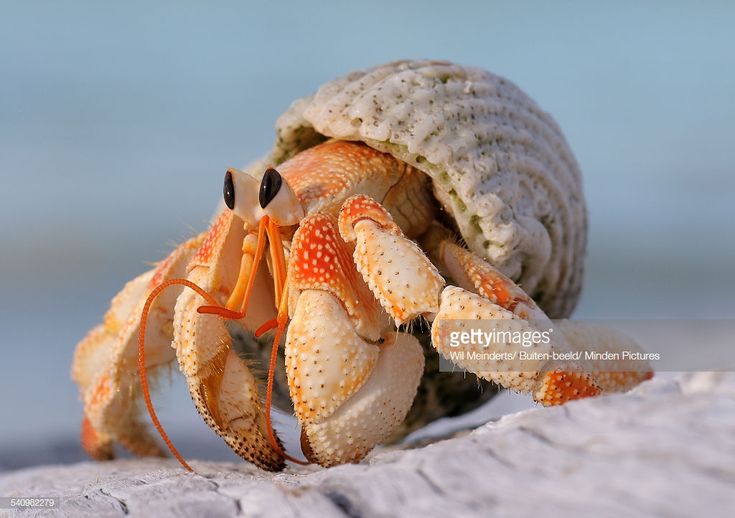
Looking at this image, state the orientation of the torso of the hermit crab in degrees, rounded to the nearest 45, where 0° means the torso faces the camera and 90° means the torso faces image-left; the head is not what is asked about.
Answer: approximately 45°
